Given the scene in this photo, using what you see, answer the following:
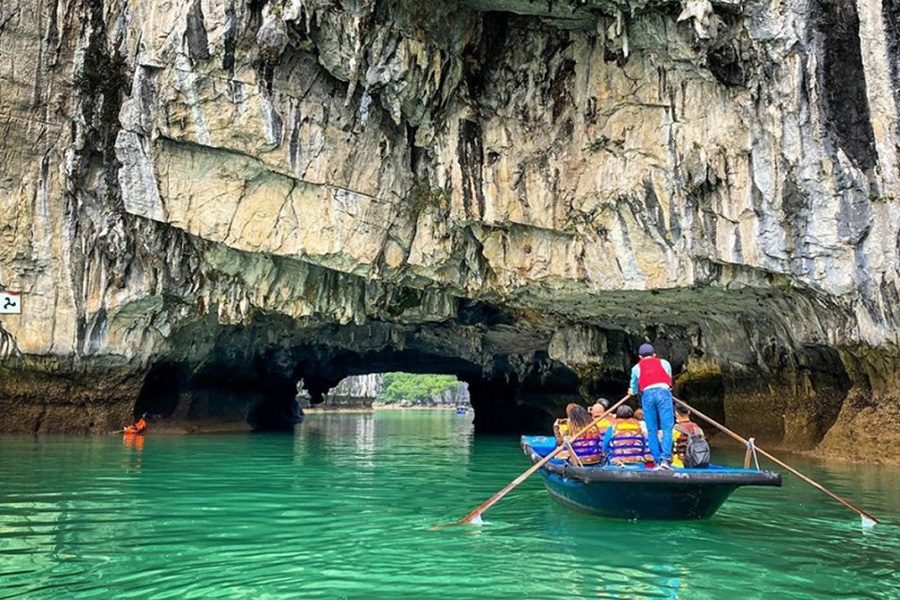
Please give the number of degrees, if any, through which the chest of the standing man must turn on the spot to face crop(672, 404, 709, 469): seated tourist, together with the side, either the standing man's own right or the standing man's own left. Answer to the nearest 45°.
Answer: approximately 90° to the standing man's own right

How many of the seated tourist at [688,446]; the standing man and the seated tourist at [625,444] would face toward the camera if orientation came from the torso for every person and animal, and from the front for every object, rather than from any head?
0

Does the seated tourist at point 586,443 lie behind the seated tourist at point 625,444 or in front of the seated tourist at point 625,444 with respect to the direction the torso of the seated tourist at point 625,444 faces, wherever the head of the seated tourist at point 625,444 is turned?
in front

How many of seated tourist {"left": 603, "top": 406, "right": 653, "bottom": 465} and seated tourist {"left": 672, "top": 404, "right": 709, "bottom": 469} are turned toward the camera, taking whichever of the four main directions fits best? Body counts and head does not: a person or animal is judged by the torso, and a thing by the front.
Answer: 0

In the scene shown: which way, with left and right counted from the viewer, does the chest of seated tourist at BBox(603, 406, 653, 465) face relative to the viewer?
facing away from the viewer

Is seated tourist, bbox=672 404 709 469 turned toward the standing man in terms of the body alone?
no

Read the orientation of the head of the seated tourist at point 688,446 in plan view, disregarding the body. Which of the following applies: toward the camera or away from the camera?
away from the camera

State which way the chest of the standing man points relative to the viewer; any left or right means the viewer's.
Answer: facing away from the viewer and to the left of the viewer

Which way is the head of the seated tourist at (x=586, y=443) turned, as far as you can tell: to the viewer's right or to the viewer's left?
to the viewer's left

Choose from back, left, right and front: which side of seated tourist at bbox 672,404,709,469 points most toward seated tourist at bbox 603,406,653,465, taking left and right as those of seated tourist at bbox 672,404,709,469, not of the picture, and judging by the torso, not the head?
left

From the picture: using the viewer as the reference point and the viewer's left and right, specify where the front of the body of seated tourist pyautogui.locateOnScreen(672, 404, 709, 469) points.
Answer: facing away from the viewer and to the left of the viewer

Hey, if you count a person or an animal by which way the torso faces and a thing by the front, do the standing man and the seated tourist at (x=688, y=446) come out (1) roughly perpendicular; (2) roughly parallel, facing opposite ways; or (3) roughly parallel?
roughly parallel
